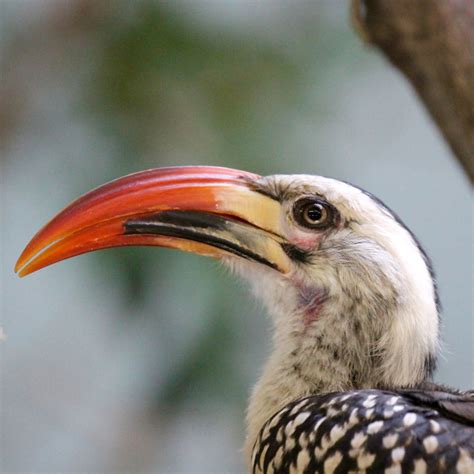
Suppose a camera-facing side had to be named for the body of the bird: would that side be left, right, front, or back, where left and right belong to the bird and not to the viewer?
left

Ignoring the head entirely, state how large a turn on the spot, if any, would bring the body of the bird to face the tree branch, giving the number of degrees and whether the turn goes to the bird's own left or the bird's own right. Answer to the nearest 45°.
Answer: approximately 135° to the bird's own right
